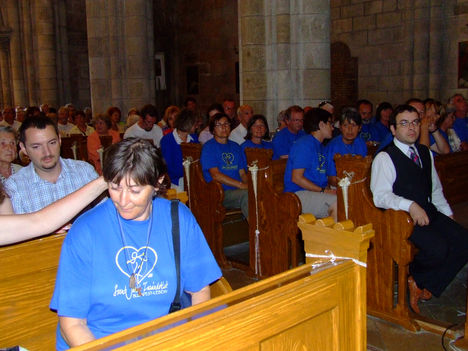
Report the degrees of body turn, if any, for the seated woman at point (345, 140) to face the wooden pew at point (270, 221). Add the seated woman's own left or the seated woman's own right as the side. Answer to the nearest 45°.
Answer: approximately 45° to the seated woman's own right

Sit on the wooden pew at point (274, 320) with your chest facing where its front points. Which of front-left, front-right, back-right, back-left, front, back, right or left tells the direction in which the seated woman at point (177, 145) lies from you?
back-left

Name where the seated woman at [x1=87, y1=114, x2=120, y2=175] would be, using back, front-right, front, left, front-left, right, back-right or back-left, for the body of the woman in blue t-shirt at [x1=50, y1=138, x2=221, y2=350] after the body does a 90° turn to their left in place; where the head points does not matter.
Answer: left

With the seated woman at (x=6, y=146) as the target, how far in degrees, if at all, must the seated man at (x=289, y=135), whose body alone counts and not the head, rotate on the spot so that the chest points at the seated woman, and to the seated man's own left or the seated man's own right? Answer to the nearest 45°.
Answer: approximately 90° to the seated man's own right
